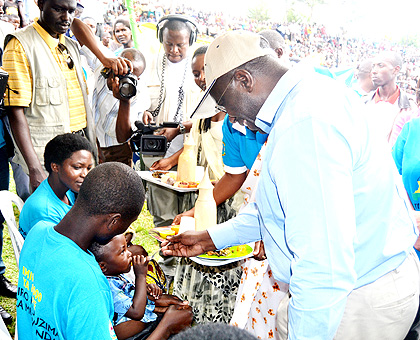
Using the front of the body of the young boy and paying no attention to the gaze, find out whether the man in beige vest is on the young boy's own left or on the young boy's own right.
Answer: on the young boy's own left

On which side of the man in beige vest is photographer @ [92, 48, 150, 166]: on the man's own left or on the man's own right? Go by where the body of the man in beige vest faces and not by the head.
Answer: on the man's own left

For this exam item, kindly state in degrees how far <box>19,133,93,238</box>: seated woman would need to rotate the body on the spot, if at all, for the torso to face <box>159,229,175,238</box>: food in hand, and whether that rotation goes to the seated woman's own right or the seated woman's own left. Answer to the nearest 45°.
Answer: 0° — they already face it

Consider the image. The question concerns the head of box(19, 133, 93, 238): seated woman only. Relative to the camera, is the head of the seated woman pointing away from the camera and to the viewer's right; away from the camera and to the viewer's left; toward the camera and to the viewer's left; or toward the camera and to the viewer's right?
toward the camera and to the viewer's right

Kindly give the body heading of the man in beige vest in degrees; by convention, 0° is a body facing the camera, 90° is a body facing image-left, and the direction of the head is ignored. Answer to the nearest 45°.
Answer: approximately 315°

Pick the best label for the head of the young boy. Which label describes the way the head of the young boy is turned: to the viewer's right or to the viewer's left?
to the viewer's right

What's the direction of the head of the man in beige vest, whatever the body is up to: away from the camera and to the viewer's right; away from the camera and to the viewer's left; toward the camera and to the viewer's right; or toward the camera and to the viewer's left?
toward the camera and to the viewer's right

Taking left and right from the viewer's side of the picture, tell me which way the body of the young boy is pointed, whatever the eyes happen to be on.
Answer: facing to the right of the viewer
